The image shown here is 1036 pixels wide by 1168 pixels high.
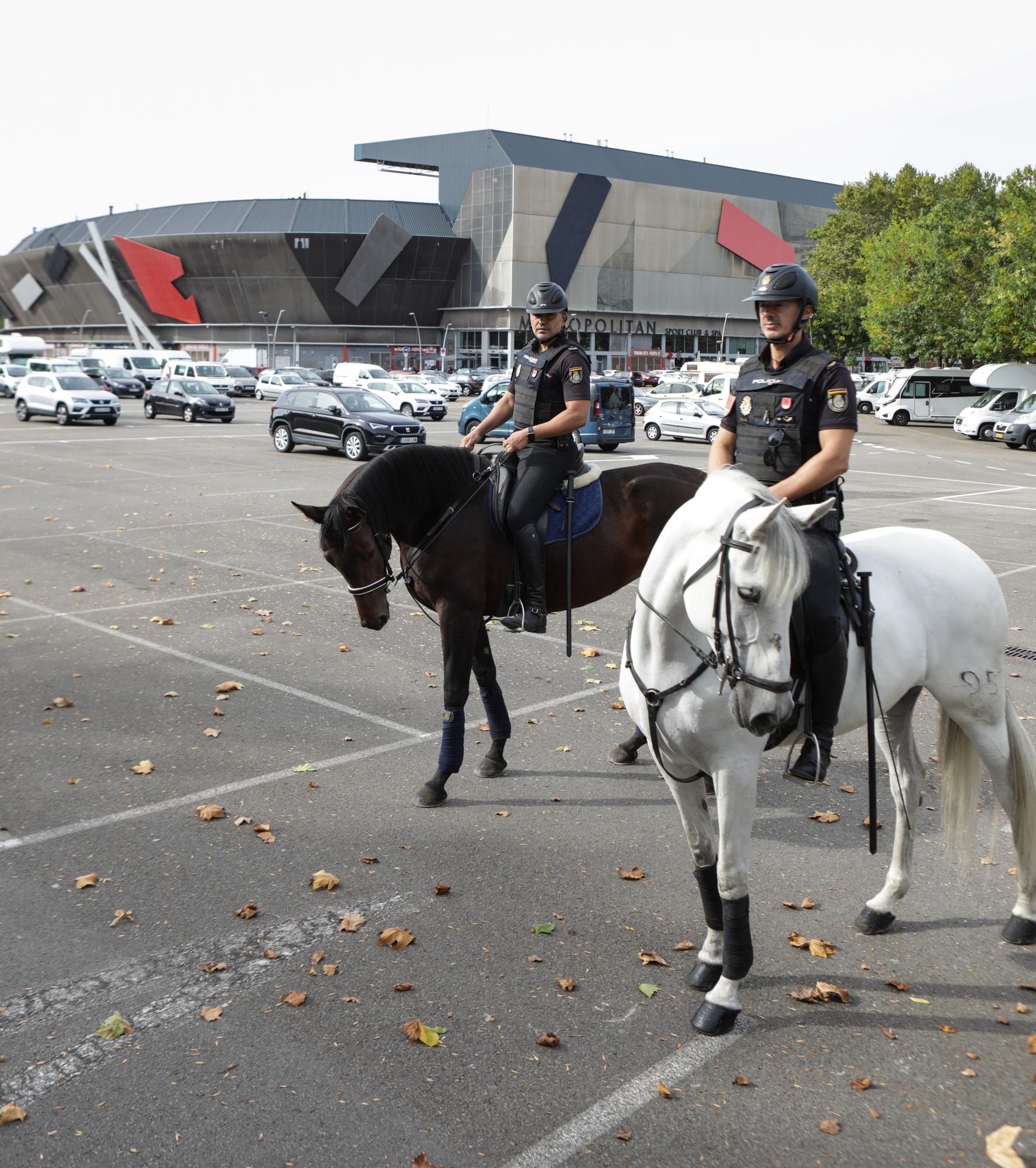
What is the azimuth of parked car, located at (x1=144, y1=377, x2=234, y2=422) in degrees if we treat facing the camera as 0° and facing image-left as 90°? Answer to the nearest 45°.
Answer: approximately 315°

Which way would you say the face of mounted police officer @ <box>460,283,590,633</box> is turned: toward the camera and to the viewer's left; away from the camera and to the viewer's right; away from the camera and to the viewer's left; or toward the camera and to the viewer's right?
toward the camera and to the viewer's left

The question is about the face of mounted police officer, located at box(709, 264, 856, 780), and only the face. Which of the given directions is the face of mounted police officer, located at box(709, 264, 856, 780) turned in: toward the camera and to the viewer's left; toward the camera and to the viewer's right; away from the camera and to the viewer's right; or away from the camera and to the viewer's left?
toward the camera and to the viewer's left

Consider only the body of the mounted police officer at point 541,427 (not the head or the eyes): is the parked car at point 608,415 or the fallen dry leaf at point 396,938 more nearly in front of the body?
the fallen dry leaf

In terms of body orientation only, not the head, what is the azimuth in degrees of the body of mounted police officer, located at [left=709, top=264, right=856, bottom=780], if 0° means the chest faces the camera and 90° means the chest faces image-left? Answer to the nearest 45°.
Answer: approximately 45°

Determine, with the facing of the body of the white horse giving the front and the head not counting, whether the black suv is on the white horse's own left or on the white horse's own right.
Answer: on the white horse's own right

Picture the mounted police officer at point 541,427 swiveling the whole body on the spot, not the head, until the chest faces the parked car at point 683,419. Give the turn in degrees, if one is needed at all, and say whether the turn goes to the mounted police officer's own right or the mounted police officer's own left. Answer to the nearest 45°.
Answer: approximately 135° to the mounted police officer's own right

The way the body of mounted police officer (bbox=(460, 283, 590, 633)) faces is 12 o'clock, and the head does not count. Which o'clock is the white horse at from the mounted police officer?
The white horse is roughly at 10 o'clock from the mounted police officer.

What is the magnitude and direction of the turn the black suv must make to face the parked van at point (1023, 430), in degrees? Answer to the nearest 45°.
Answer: approximately 45° to its left
